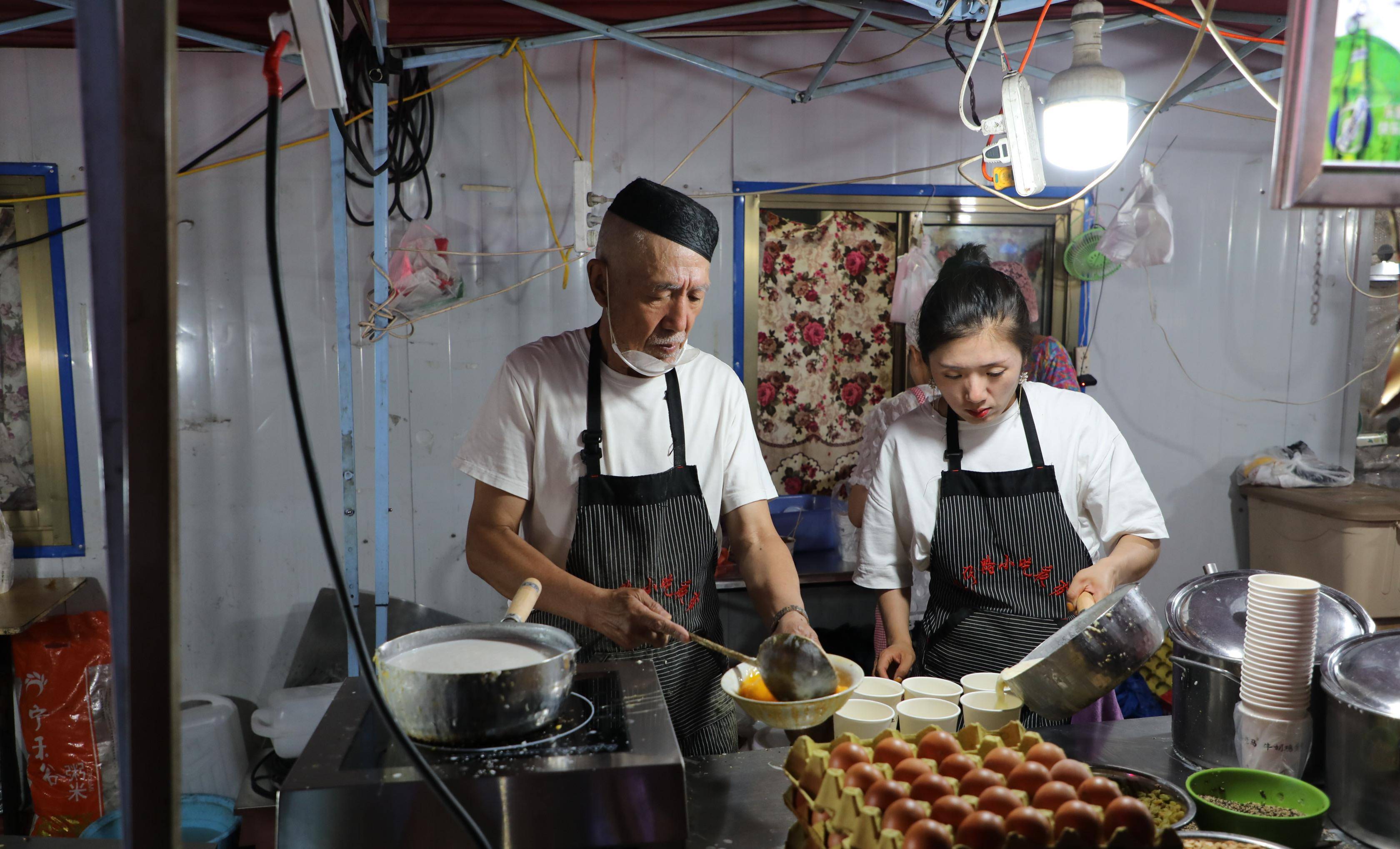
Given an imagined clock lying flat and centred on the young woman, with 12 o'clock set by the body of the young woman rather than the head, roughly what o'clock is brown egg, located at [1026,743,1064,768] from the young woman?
The brown egg is roughly at 12 o'clock from the young woman.

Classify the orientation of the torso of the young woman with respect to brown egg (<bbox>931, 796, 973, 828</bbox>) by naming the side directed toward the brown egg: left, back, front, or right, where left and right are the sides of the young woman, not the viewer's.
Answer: front

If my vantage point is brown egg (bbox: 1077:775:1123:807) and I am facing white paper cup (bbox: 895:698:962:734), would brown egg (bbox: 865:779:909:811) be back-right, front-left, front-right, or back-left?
front-left

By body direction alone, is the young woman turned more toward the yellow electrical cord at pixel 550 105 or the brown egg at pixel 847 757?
the brown egg

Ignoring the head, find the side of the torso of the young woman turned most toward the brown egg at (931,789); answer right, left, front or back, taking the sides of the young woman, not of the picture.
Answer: front

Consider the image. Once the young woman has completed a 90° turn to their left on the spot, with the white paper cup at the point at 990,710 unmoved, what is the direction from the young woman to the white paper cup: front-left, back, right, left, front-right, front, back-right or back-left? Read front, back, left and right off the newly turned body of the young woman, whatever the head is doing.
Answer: right

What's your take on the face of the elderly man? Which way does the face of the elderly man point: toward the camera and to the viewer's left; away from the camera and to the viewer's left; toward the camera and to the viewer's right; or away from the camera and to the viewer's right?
toward the camera and to the viewer's right

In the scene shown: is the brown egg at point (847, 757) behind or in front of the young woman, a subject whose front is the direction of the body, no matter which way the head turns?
in front

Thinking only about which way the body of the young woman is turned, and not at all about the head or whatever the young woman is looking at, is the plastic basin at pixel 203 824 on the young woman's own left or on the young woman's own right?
on the young woman's own right

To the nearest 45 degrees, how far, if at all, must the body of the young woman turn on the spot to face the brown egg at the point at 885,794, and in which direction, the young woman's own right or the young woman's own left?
0° — they already face it

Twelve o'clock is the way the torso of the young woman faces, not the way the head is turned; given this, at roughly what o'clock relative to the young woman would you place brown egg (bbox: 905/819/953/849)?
The brown egg is roughly at 12 o'clock from the young woman.

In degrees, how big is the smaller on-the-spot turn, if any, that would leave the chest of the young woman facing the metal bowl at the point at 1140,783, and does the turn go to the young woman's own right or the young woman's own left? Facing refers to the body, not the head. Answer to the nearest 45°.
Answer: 0° — they already face it

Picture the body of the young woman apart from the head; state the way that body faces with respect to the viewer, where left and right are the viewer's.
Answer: facing the viewer

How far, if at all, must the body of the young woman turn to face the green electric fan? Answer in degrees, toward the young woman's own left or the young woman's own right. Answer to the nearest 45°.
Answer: approximately 180°

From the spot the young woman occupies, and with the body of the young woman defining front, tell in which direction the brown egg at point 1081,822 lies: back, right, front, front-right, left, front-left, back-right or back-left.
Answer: front
